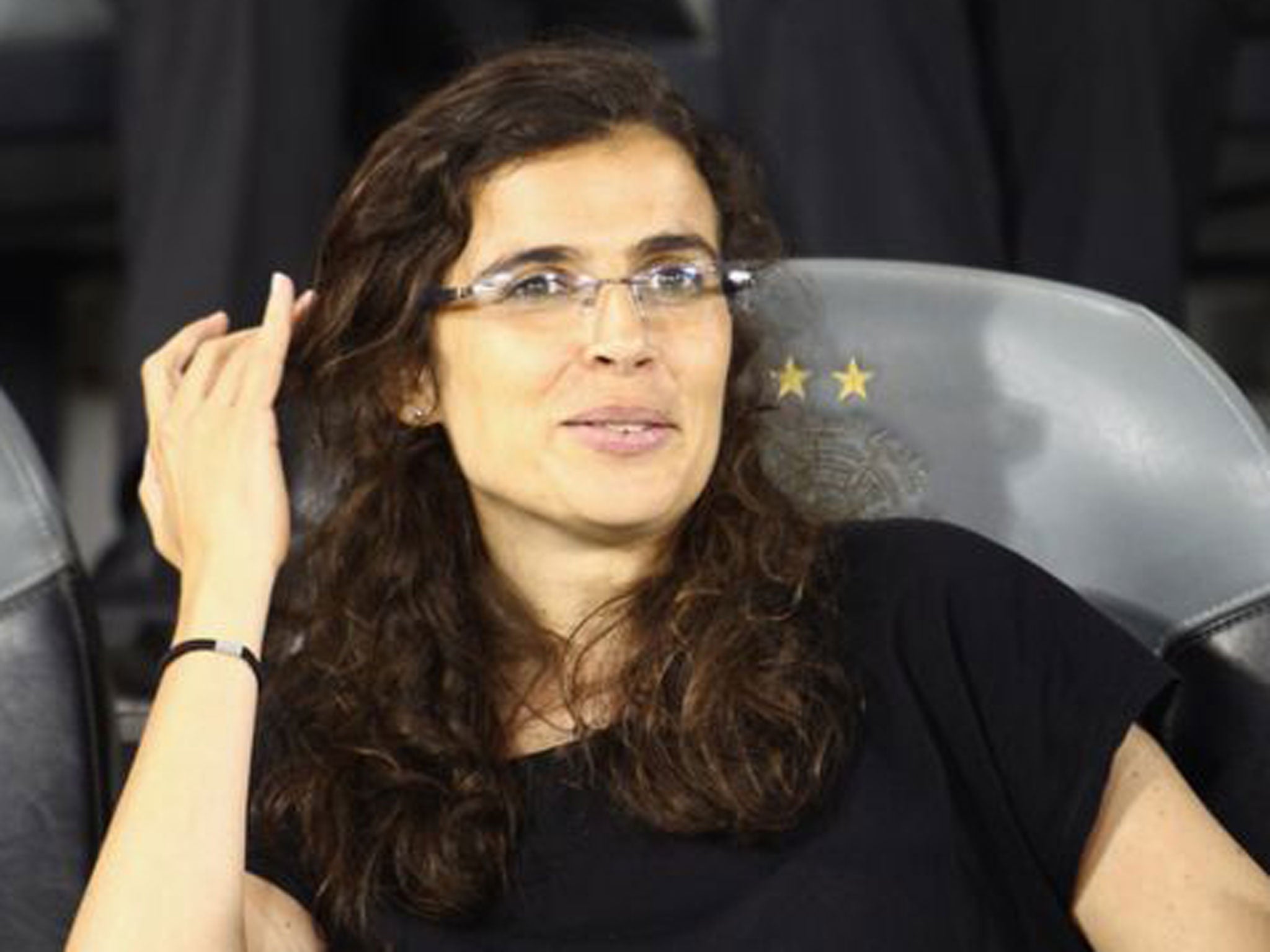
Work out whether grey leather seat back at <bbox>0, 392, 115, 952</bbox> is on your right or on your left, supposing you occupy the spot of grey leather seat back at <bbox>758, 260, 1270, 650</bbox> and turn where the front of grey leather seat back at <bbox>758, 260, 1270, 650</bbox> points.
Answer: on your right

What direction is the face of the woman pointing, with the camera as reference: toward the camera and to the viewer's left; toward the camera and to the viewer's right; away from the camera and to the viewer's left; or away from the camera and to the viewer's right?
toward the camera and to the viewer's right

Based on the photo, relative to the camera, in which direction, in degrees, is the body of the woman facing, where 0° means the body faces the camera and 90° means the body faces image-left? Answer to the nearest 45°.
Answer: approximately 0°
